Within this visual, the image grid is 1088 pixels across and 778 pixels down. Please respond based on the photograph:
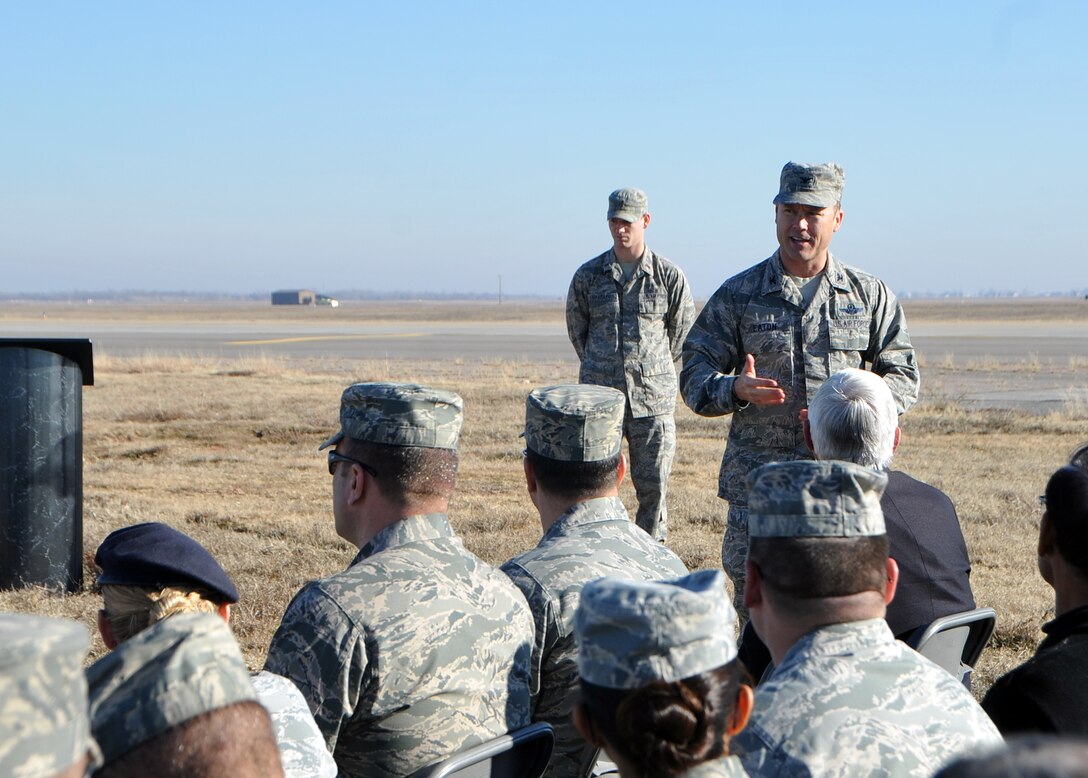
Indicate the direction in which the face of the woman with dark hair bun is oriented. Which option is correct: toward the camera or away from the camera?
away from the camera

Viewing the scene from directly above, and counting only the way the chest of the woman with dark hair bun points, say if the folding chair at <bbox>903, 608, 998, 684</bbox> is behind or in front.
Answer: in front

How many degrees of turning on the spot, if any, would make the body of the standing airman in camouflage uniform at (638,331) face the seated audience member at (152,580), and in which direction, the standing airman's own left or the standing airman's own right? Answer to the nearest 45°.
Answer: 0° — they already face them

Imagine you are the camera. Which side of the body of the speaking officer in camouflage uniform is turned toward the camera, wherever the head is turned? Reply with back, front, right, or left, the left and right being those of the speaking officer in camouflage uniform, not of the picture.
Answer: front

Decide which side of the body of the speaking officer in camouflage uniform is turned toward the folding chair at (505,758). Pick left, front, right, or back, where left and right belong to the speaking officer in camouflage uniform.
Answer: front

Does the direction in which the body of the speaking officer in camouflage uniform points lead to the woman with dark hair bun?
yes

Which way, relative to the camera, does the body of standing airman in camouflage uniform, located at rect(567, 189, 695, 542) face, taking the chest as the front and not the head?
toward the camera

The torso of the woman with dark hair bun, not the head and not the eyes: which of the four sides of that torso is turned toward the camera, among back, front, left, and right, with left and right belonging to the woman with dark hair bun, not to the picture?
back

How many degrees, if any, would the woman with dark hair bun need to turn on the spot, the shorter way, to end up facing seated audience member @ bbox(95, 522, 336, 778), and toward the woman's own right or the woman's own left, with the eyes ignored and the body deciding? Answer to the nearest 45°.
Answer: approximately 45° to the woman's own left

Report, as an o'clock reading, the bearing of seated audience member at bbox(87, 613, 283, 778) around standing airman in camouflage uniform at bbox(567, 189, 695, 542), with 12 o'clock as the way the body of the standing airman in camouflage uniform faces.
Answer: The seated audience member is roughly at 12 o'clock from the standing airman in camouflage uniform.

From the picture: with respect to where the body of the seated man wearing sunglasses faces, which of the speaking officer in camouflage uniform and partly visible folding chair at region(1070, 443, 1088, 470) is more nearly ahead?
the speaking officer in camouflage uniform

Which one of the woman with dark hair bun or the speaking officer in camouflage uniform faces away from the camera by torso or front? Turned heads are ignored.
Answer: the woman with dark hair bun

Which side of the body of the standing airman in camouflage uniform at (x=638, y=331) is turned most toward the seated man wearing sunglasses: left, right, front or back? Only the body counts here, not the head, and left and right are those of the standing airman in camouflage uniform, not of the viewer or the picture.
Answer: front

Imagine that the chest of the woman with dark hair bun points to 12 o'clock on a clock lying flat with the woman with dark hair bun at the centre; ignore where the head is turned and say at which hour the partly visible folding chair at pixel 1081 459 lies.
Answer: The partly visible folding chair is roughly at 1 o'clock from the woman with dark hair bun.

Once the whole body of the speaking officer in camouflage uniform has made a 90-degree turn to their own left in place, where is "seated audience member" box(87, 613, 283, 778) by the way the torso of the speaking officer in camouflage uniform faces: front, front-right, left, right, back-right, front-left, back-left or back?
right

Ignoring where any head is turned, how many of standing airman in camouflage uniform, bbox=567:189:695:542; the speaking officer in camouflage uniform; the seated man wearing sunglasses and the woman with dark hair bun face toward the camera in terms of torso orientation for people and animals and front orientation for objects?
2
